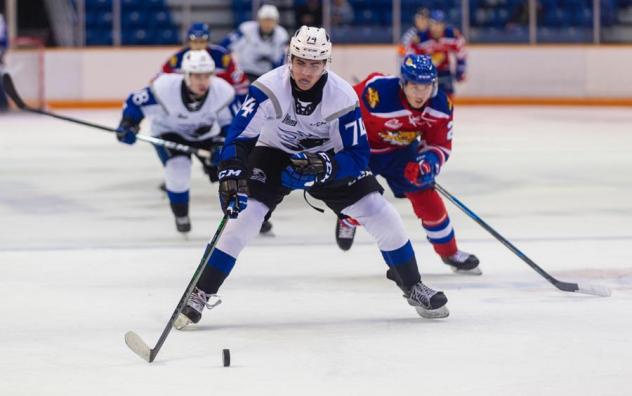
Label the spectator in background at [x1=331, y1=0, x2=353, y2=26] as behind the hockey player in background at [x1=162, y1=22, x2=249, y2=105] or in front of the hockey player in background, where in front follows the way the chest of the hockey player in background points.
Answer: behind

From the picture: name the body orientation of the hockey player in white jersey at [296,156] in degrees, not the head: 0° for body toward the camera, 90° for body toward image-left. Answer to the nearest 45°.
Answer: approximately 0°

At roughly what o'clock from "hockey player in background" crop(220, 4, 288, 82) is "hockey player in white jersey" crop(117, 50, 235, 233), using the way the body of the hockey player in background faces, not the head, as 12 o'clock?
The hockey player in white jersey is roughly at 12 o'clock from the hockey player in background.

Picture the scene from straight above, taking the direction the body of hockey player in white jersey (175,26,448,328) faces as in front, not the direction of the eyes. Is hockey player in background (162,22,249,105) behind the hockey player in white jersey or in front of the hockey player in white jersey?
behind

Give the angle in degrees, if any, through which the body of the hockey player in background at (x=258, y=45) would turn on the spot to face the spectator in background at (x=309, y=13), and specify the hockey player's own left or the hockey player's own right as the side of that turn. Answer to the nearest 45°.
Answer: approximately 180°

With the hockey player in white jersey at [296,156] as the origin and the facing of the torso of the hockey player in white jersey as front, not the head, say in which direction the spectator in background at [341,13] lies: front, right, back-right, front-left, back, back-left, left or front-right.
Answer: back

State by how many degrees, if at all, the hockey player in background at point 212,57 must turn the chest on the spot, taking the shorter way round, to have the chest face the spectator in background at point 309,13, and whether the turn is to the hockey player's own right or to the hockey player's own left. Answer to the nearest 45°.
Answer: approximately 180°

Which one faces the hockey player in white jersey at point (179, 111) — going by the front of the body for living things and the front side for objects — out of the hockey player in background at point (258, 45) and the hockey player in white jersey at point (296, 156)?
the hockey player in background
